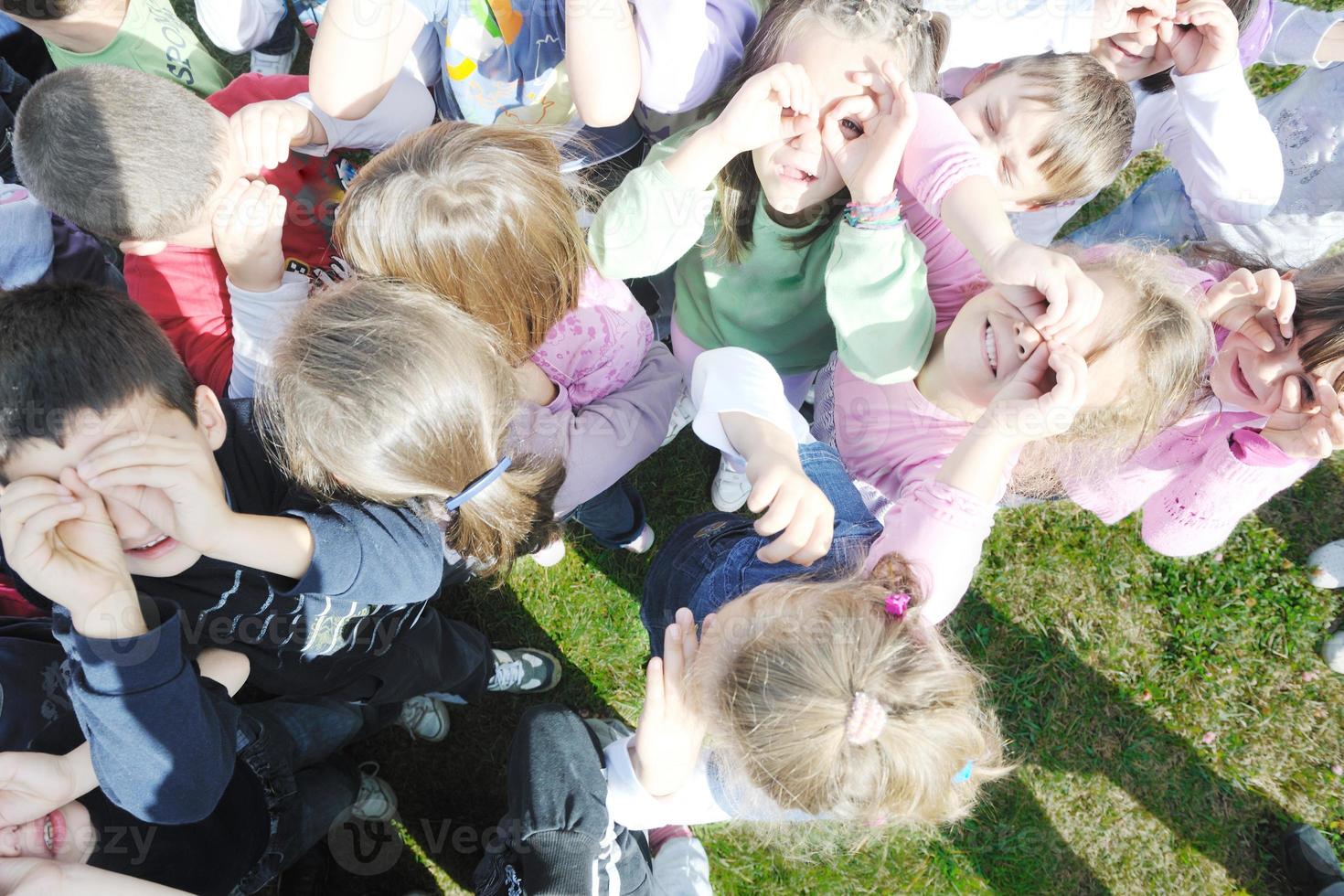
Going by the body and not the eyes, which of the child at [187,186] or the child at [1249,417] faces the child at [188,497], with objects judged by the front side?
the child at [1249,417]

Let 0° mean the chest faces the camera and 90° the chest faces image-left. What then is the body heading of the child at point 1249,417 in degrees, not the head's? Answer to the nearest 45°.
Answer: approximately 45°

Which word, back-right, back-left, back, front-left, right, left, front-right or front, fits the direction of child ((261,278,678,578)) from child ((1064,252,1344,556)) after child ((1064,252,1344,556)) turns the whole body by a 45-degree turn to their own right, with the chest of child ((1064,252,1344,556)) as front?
front-left

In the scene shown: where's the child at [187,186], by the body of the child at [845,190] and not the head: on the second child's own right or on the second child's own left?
on the second child's own right

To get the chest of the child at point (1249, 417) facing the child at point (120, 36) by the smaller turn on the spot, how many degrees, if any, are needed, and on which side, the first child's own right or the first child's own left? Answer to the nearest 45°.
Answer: approximately 45° to the first child's own right

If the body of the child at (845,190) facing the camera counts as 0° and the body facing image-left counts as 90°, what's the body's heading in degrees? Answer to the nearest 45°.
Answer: approximately 0°

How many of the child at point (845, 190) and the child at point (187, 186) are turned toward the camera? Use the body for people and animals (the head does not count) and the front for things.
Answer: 1

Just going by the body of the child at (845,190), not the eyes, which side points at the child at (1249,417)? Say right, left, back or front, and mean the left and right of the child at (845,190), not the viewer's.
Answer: left

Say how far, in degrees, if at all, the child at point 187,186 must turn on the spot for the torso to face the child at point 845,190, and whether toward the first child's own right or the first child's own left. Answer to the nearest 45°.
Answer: approximately 45° to the first child's own right

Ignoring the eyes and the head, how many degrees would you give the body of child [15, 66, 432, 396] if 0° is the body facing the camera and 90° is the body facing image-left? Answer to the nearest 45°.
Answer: approximately 270°

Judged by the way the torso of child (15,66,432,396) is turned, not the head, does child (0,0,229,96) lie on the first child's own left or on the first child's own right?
on the first child's own left

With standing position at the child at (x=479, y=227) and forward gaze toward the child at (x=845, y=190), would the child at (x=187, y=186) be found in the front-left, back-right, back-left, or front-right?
back-left

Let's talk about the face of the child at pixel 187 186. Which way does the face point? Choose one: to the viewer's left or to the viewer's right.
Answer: to the viewer's right

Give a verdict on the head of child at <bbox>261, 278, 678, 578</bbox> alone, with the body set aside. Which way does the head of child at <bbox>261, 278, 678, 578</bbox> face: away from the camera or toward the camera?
away from the camera
